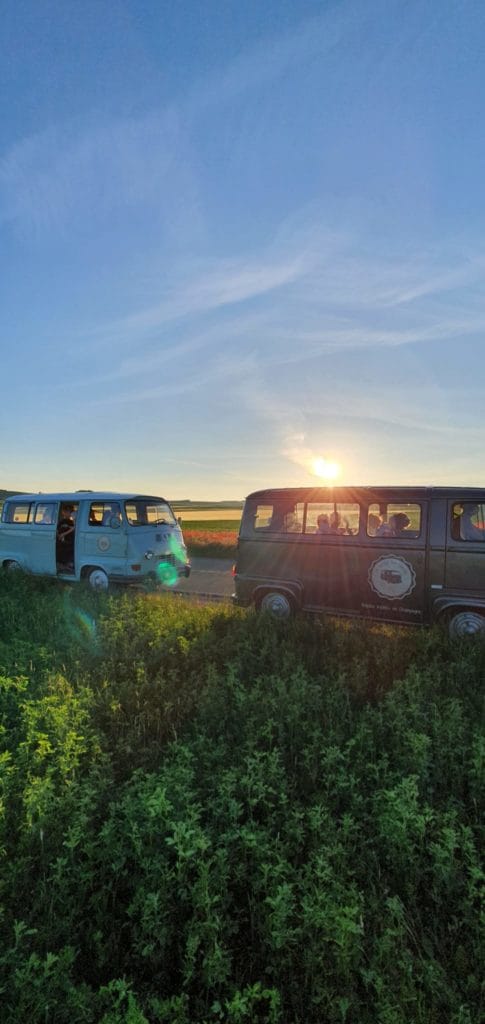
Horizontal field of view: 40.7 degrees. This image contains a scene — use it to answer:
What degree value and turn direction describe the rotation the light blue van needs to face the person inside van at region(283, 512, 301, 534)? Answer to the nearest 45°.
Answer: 0° — it already faces them

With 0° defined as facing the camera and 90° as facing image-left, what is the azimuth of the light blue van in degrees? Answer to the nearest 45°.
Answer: approximately 315°
